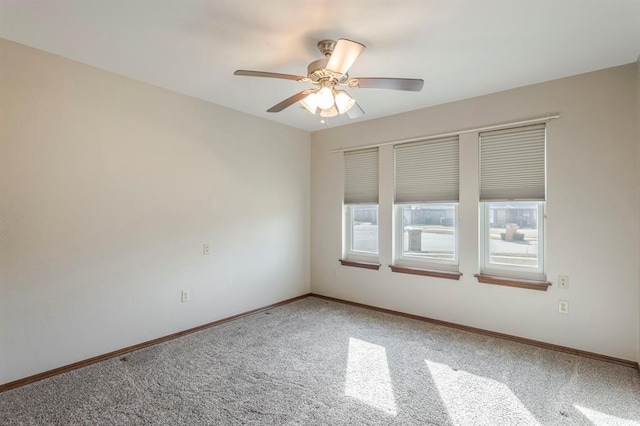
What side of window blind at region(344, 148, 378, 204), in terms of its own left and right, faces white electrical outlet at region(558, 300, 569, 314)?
left

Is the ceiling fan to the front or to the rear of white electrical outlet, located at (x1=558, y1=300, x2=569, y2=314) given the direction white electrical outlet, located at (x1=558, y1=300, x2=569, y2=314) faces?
to the front

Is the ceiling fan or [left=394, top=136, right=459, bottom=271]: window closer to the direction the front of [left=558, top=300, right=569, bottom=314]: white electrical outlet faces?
the ceiling fan

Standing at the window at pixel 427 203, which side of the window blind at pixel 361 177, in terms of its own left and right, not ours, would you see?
left

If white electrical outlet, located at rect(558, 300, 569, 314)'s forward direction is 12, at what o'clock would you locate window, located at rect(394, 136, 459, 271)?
The window is roughly at 3 o'clock from the white electrical outlet.

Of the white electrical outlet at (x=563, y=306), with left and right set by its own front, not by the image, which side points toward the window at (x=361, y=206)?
right

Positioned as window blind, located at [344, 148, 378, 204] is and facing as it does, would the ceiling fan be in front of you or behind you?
in front

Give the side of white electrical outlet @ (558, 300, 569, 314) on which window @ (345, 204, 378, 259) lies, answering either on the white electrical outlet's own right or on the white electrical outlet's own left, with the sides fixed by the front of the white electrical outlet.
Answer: on the white electrical outlet's own right

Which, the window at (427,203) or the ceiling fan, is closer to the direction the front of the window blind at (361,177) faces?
the ceiling fan

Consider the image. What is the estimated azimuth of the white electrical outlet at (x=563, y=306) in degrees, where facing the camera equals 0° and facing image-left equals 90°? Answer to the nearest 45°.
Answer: approximately 0°

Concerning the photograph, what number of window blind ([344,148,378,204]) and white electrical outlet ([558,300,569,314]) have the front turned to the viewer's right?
0

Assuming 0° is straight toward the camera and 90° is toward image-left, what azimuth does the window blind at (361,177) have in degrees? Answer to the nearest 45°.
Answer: approximately 45°

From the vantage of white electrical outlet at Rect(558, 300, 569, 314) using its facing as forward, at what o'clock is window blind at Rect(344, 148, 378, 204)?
The window blind is roughly at 3 o'clock from the white electrical outlet.
